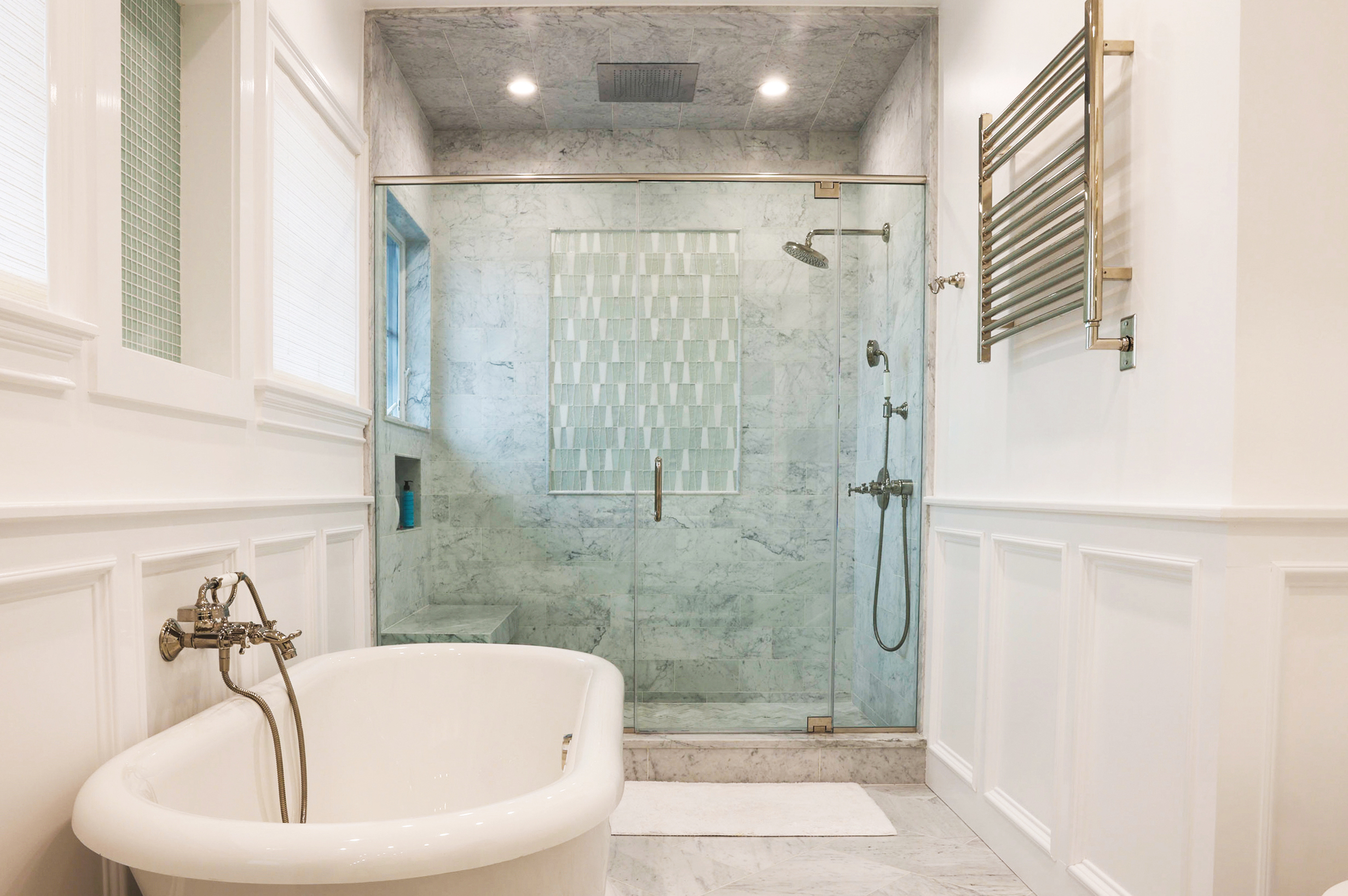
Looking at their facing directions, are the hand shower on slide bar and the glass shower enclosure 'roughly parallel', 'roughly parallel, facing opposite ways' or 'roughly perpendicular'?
roughly perpendicular

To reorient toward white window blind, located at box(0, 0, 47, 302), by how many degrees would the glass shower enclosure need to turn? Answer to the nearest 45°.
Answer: approximately 45° to its right

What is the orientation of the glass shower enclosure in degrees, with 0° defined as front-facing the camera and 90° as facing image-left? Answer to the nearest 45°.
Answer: approximately 0°

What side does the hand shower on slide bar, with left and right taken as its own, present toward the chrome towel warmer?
left

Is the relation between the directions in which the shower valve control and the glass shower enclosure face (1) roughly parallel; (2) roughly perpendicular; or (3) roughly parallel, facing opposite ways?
roughly perpendicular

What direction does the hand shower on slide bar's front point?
to the viewer's left

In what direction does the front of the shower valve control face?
to the viewer's left

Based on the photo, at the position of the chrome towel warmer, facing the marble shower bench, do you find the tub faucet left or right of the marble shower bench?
left
